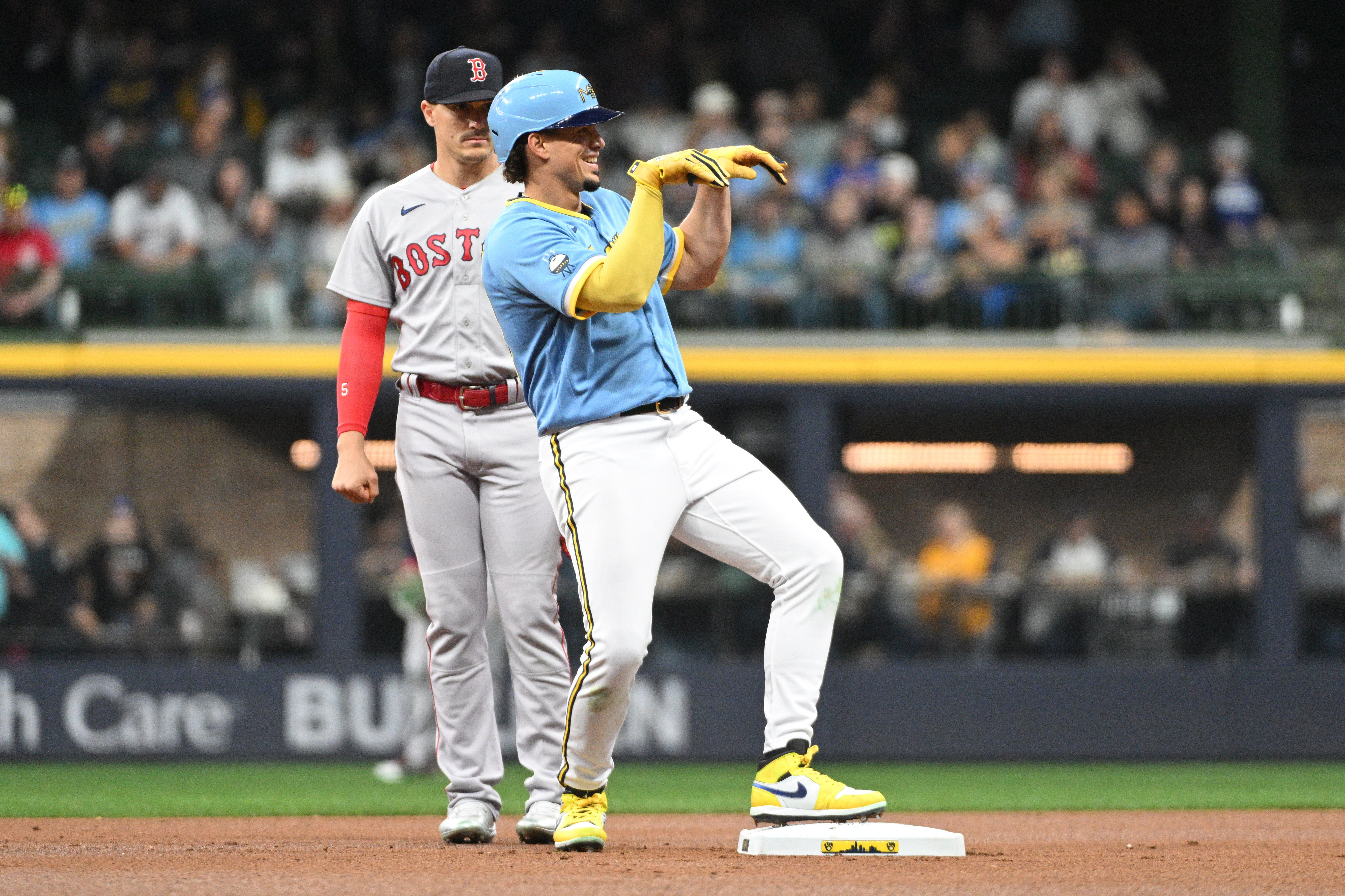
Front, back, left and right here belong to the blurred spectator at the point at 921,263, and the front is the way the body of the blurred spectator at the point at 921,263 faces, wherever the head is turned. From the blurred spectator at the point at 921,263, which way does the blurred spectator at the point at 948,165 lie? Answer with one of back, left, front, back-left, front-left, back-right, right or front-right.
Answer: back

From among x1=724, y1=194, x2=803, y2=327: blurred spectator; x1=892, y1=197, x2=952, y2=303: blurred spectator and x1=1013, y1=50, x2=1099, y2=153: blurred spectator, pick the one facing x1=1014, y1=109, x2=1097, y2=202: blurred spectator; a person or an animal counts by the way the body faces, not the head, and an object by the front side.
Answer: x1=1013, y1=50, x2=1099, y2=153: blurred spectator

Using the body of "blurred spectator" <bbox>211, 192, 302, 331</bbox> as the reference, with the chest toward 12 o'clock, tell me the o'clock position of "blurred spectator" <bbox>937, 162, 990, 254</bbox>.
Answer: "blurred spectator" <bbox>937, 162, 990, 254</bbox> is roughly at 9 o'clock from "blurred spectator" <bbox>211, 192, 302, 331</bbox>.

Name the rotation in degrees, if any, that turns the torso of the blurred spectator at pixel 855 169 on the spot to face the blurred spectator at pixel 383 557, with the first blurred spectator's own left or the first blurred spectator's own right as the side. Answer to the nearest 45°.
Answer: approximately 45° to the first blurred spectator's own right

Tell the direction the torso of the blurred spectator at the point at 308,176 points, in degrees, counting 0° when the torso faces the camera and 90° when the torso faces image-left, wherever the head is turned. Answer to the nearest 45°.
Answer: approximately 0°
